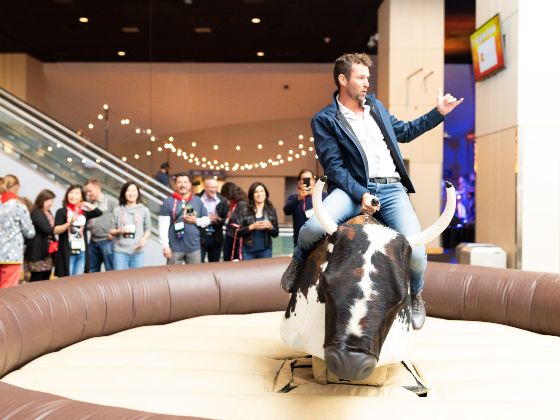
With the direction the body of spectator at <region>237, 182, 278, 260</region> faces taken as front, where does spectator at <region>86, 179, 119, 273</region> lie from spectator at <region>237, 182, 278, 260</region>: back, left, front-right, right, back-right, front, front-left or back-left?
right

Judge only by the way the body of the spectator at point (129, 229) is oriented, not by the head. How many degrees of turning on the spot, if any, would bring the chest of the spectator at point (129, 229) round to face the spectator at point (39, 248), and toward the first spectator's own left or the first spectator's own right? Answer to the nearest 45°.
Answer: approximately 90° to the first spectator's own right

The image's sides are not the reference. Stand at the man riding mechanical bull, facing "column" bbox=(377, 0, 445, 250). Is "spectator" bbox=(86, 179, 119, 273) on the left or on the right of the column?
left

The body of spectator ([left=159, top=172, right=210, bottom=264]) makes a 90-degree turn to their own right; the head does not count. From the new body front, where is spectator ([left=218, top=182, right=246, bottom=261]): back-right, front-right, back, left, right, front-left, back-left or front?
back-right

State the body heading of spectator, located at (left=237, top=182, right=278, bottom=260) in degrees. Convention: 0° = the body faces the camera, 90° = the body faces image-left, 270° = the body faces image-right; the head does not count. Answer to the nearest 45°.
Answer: approximately 0°

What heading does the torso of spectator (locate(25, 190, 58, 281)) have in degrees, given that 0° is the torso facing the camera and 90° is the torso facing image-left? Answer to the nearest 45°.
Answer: approximately 270°

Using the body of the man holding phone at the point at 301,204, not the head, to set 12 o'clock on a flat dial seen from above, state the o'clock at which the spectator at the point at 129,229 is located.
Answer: The spectator is roughly at 3 o'clock from the man holding phone.

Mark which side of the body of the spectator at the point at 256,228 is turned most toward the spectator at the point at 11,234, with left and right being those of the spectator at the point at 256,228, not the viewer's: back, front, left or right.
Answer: right

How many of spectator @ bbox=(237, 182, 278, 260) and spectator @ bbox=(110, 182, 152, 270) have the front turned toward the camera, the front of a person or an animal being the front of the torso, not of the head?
2
